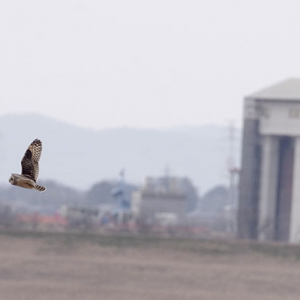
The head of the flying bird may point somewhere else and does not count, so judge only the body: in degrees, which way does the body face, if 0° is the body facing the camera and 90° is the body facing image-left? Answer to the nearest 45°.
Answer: approximately 90°
